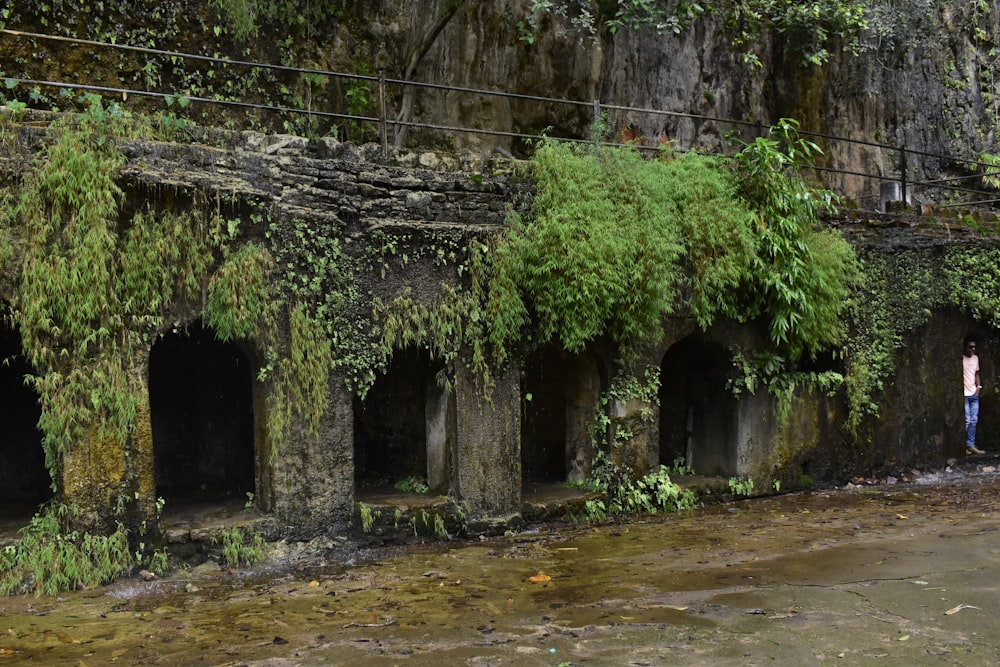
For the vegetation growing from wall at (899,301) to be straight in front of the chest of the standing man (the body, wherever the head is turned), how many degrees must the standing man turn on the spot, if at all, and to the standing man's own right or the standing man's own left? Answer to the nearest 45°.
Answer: approximately 90° to the standing man's own right

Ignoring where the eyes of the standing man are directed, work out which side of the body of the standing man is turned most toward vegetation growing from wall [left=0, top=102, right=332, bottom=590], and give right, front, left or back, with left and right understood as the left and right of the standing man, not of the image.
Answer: right

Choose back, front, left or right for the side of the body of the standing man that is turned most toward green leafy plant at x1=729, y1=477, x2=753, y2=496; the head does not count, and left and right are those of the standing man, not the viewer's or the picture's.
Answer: right

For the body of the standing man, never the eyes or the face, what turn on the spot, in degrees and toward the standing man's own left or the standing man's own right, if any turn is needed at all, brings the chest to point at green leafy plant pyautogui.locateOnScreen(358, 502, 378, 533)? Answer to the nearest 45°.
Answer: approximately 90° to the standing man's own right

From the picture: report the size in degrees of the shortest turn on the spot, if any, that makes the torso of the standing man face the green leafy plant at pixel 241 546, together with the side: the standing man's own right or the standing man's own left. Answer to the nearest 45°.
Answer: approximately 90° to the standing man's own right

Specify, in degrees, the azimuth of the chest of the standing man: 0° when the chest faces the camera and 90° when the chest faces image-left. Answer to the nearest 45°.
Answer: approximately 315°

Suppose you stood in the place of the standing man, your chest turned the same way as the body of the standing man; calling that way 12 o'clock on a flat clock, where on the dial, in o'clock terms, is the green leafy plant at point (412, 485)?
The green leafy plant is roughly at 3 o'clock from the standing man.

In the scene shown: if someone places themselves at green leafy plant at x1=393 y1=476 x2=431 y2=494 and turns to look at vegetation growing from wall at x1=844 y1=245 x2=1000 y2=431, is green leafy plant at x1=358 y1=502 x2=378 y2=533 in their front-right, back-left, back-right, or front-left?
back-right
